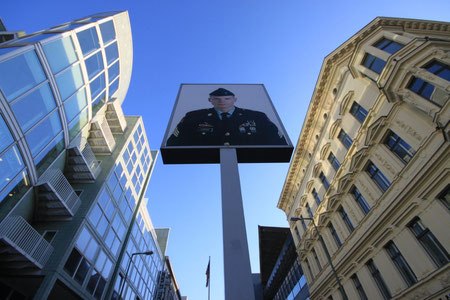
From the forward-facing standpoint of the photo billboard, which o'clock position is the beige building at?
The beige building is roughly at 8 o'clock from the photo billboard.

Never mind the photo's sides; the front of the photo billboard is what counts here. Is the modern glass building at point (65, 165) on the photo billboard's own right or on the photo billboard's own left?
on the photo billboard's own right

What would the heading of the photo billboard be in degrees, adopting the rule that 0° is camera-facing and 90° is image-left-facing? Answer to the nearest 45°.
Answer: approximately 0°
